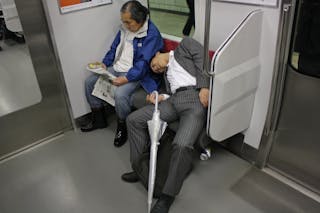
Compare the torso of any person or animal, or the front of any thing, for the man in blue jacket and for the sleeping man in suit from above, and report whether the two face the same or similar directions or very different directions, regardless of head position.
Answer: same or similar directions

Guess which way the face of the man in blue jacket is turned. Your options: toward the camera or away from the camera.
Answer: toward the camera

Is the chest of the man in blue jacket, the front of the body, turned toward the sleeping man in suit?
no

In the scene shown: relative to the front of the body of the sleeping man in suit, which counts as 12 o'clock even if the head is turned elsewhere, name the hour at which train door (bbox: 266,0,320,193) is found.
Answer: The train door is roughly at 8 o'clock from the sleeping man in suit.

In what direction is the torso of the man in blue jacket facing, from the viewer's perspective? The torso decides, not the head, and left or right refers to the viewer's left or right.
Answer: facing the viewer and to the left of the viewer

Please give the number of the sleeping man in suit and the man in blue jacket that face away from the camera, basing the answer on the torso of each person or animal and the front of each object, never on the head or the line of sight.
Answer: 0

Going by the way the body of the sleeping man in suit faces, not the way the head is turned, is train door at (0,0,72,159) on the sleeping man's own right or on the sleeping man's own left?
on the sleeping man's own right

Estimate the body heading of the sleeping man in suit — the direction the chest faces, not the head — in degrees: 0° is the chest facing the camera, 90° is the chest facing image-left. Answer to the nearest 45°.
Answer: approximately 45°

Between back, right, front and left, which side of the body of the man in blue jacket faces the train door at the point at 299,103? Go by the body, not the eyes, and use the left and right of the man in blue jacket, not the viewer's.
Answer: left

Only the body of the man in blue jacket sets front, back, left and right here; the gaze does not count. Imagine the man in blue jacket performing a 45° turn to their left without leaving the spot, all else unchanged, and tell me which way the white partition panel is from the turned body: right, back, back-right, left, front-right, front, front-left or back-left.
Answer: front-left
